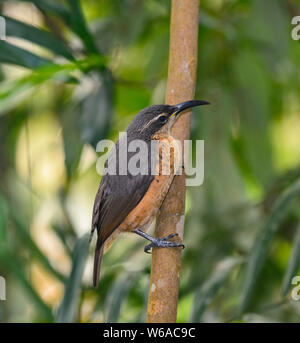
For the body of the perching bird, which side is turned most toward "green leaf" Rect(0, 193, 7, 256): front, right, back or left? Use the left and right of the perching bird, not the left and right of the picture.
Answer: back

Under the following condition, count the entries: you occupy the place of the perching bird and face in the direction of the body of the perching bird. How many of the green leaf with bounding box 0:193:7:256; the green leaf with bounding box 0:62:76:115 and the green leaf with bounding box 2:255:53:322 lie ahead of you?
0

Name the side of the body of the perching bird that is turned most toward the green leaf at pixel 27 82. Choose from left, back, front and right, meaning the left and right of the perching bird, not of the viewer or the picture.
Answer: back

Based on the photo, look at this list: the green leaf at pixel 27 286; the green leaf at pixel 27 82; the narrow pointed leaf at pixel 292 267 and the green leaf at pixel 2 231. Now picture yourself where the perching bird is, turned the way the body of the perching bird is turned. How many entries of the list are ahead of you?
1

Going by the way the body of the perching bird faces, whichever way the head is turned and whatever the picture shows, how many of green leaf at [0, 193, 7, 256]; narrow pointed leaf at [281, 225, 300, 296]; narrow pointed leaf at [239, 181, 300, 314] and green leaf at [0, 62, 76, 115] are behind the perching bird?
2

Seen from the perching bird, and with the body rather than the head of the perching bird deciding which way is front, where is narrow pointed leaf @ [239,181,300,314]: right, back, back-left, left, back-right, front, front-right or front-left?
front

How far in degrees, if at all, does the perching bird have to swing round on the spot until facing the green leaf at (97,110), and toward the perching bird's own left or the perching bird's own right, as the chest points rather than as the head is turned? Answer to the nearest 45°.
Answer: approximately 90° to the perching bird's own left

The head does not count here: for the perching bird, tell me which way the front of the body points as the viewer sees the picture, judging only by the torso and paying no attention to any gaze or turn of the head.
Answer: to the viewer's right

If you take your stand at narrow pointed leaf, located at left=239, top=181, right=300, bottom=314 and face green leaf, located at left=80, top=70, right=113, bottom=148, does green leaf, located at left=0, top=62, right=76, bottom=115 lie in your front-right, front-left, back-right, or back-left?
front-left
